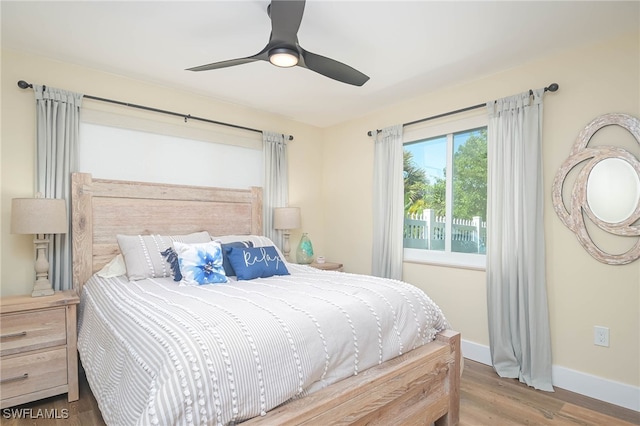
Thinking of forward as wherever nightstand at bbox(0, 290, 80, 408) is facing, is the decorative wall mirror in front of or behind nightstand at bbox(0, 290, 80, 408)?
in front

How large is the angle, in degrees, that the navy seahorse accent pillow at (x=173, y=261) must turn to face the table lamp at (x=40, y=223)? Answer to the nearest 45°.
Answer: approximately 135° to its right

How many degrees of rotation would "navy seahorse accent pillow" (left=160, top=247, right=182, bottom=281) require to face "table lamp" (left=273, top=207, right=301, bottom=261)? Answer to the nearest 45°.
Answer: approximately 90° to its left

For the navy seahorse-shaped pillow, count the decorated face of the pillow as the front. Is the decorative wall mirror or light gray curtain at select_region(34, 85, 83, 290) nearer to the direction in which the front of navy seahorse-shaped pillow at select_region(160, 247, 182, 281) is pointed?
the decorative wall mirror

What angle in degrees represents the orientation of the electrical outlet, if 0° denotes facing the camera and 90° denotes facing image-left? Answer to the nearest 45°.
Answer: approximately 45°

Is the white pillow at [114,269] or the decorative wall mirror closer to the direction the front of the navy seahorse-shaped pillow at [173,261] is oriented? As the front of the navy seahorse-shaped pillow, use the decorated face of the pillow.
the decorative wall mirror
